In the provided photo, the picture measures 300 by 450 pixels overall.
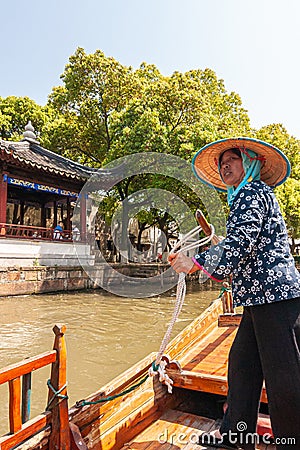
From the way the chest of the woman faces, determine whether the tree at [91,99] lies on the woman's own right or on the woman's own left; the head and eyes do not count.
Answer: on the woman's own right

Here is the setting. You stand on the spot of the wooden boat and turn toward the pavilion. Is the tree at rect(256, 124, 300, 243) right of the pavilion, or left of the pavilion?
right

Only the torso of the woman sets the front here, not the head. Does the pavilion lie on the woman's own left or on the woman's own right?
on the woman's own right

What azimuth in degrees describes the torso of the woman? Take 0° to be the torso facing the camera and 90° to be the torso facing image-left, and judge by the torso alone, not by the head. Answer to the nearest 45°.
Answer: approximately 90°

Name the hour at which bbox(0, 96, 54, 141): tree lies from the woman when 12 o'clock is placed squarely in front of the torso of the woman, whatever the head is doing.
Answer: The tree is roughly at 2 o'clock from the woman.

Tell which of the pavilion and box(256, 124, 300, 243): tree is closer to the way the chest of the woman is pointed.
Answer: the pavilion

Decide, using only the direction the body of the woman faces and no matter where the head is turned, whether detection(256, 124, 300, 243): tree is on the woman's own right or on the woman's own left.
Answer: on the woman's own right
